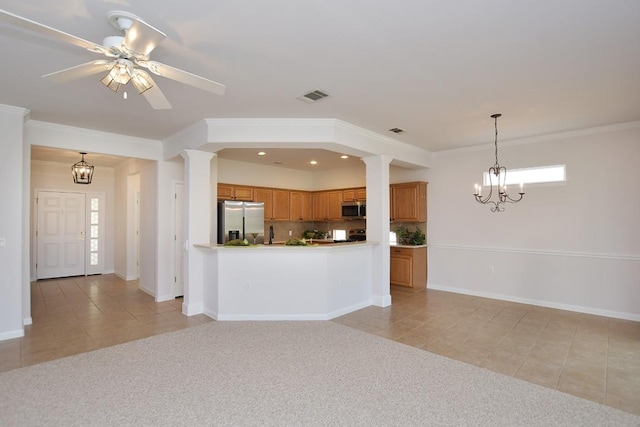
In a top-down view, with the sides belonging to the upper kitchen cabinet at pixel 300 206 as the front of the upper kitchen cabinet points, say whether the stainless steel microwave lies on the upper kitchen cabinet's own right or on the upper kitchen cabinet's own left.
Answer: on the upper kitchen cabinet's own left

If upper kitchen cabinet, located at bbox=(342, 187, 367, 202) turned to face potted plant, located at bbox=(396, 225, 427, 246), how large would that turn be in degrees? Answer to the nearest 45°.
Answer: approximately 90° to its left

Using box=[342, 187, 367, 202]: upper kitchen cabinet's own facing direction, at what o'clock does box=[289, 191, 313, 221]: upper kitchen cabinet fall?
box=[289, 191, 313, 221]: upper kitchen cabinet is roughly at 2 o'clock from box=[342, 187, 367, 202]: upper kitchen cabinet.

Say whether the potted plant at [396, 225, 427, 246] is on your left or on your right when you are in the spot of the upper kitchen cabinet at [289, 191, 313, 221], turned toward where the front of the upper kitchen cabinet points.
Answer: on your left

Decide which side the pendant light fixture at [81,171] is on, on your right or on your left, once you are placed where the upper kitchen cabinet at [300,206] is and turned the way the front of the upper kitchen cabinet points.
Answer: on your right

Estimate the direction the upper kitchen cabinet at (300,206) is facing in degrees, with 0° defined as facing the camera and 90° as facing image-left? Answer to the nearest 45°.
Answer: approximately 0°
